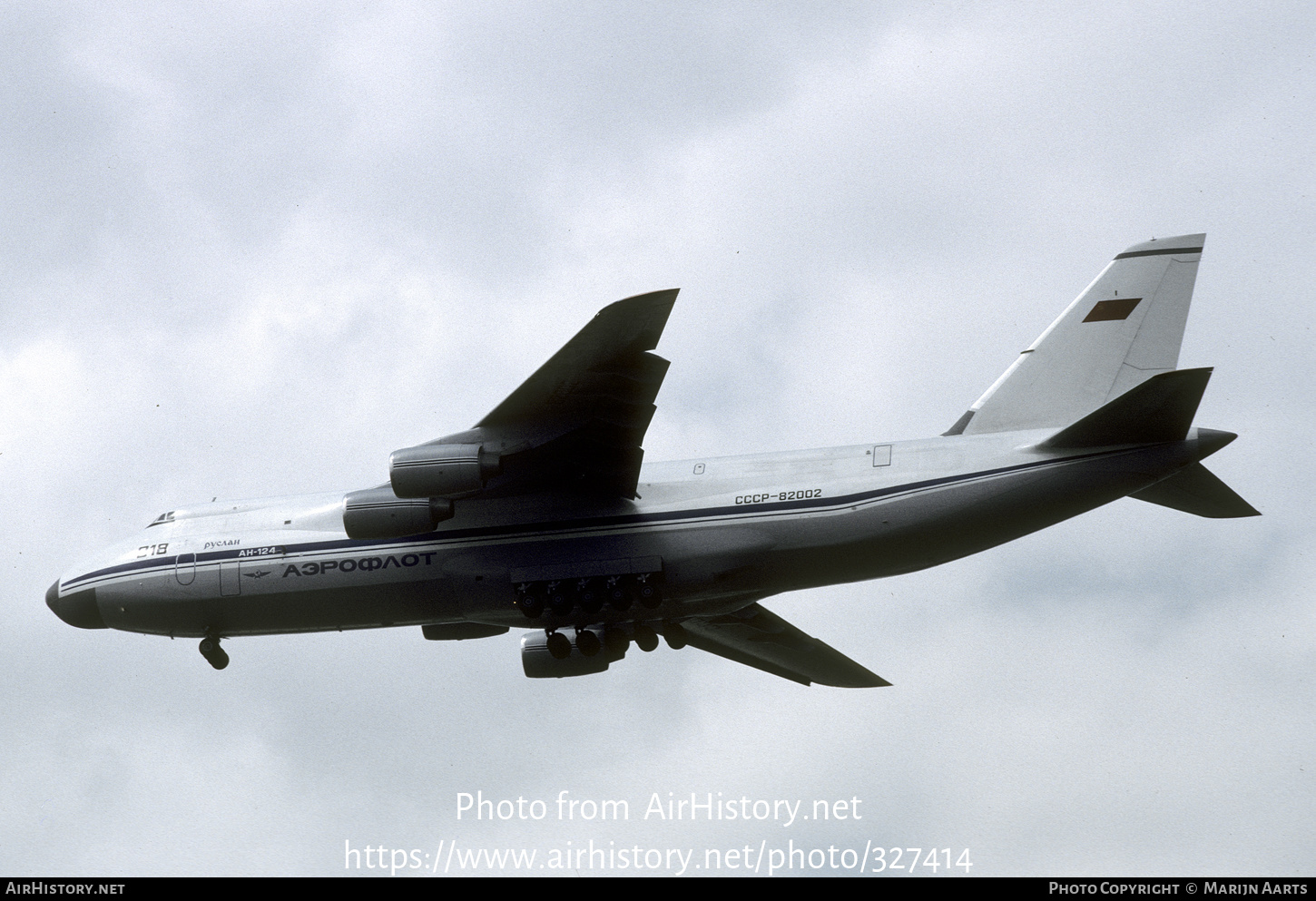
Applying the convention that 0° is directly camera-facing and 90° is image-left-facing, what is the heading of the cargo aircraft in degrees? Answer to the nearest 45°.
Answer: approximately 90°
